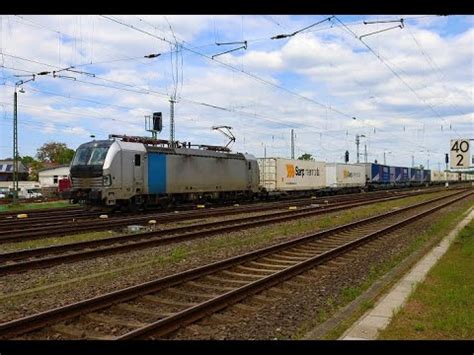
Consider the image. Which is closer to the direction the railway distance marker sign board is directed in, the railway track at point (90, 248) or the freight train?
the railway track

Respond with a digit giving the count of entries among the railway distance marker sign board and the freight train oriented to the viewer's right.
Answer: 0

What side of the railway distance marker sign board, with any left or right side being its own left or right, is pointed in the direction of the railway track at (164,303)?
front

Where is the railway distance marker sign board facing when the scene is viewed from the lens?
facing the viewer

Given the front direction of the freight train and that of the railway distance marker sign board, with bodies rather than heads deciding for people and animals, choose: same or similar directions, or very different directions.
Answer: same or similar directions

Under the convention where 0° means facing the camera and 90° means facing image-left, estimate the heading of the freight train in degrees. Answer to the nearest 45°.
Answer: approximately 45°

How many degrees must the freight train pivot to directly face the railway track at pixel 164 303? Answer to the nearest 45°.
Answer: approximately 45° to its left

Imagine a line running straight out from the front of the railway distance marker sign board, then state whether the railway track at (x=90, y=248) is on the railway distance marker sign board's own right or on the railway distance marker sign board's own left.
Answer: on the railway distance marker sign board's own right
